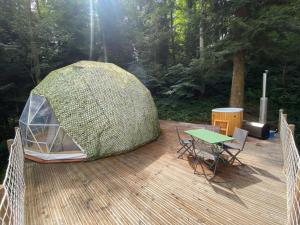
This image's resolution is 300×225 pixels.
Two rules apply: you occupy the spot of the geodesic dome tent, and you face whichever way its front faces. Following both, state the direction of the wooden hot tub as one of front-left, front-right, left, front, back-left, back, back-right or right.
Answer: back-left

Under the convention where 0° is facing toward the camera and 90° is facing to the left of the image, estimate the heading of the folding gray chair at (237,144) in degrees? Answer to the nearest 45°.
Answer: approximately 45°

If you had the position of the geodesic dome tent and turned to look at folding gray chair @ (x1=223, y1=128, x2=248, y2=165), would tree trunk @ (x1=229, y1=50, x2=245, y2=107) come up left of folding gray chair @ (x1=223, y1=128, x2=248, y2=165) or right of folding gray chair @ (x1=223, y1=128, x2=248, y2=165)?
left

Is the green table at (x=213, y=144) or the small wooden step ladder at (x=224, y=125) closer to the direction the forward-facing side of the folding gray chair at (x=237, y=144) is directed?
the green table

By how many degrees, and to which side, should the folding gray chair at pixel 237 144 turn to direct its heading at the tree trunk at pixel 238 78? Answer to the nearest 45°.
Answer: approximately 135° to its right

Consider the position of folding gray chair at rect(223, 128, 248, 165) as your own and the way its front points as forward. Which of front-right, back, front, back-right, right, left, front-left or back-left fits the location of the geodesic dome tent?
front-right

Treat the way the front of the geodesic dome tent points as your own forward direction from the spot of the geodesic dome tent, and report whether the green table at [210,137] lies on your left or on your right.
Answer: on your left

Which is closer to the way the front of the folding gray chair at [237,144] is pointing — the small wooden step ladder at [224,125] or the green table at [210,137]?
the green table

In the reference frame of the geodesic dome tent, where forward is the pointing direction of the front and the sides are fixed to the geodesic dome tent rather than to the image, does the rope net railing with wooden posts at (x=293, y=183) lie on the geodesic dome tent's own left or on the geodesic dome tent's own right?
on the geodesic dome tent's own left

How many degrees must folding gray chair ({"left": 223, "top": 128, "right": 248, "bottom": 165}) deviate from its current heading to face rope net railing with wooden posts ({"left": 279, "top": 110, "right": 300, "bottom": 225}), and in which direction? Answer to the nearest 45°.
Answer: approximately 90° to its left

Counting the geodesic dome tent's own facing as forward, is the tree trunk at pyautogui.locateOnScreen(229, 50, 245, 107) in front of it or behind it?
behind

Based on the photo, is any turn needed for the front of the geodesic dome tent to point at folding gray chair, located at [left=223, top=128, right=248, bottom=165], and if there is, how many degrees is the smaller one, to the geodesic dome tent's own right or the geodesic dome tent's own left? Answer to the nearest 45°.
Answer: approximately 90° to the geodesic dome tent's own left

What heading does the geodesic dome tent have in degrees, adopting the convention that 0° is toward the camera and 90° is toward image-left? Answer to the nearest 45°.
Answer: approximately 45°

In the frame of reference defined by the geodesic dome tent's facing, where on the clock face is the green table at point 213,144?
The green table is roughly at 9 o'clock from the geodesic dome tent.

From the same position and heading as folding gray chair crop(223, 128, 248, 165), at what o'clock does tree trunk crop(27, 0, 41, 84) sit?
The tree trunk is roughly at 2 o'clock from the folding gray chair.
